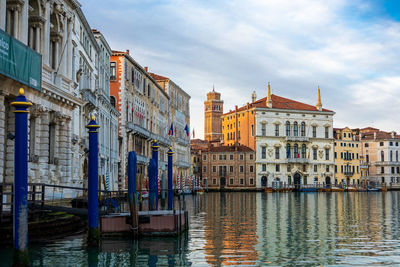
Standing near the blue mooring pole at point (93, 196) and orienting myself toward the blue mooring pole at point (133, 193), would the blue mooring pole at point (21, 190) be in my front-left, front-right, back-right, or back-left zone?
back-right

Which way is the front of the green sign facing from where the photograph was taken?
facing the viewer and to the right of the viewer

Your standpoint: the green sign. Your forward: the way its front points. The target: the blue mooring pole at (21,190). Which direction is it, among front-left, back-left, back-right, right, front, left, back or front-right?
front-right

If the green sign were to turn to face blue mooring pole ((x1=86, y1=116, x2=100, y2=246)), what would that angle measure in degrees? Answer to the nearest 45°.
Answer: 0° — it already faces it
